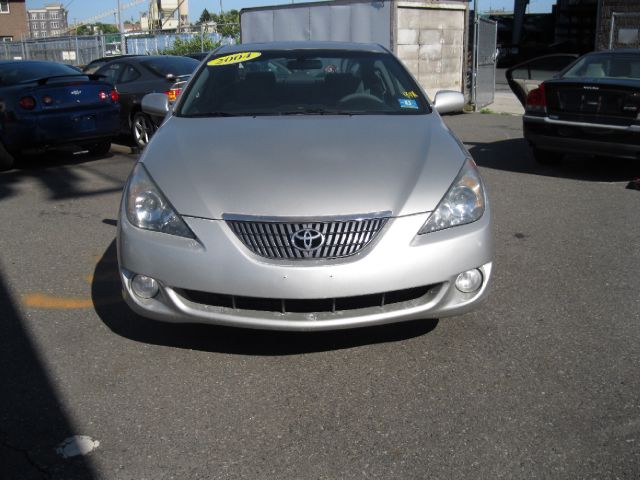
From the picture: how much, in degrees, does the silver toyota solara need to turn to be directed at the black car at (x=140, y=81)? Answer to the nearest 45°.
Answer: approximately 180°

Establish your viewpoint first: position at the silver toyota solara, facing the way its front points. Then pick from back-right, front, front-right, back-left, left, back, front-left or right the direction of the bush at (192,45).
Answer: back

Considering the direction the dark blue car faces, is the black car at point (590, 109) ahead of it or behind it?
behind

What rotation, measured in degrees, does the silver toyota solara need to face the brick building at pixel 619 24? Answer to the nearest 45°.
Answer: approximately 135° to its left

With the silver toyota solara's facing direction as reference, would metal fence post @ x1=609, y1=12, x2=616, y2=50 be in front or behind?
behind

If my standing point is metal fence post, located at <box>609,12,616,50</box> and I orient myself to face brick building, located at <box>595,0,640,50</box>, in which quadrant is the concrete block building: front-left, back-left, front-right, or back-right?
back-left

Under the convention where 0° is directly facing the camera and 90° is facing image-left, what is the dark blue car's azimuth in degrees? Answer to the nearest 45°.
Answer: approximately 135°

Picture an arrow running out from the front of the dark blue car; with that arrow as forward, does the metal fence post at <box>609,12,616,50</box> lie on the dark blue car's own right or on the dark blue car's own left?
on the dark blue car's own right

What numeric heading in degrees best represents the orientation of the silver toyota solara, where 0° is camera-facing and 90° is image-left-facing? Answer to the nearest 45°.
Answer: approximately 0°

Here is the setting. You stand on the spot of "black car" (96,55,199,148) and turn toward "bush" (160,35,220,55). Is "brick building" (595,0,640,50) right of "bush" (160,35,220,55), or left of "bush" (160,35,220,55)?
right

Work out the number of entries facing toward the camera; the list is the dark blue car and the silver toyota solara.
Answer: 1

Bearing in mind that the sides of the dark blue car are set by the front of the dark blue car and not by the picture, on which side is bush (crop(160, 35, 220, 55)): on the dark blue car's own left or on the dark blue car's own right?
on the dark blue car's own right
